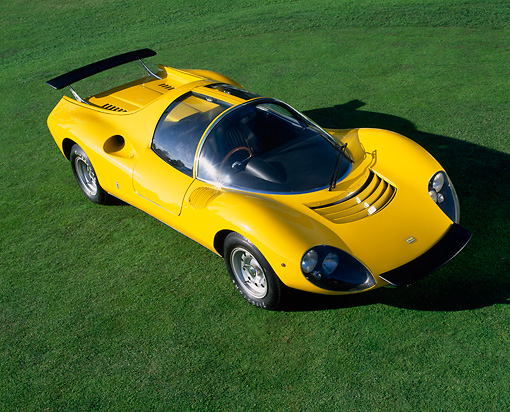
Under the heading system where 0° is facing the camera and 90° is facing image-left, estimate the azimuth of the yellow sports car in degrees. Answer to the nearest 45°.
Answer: approximately 315°
